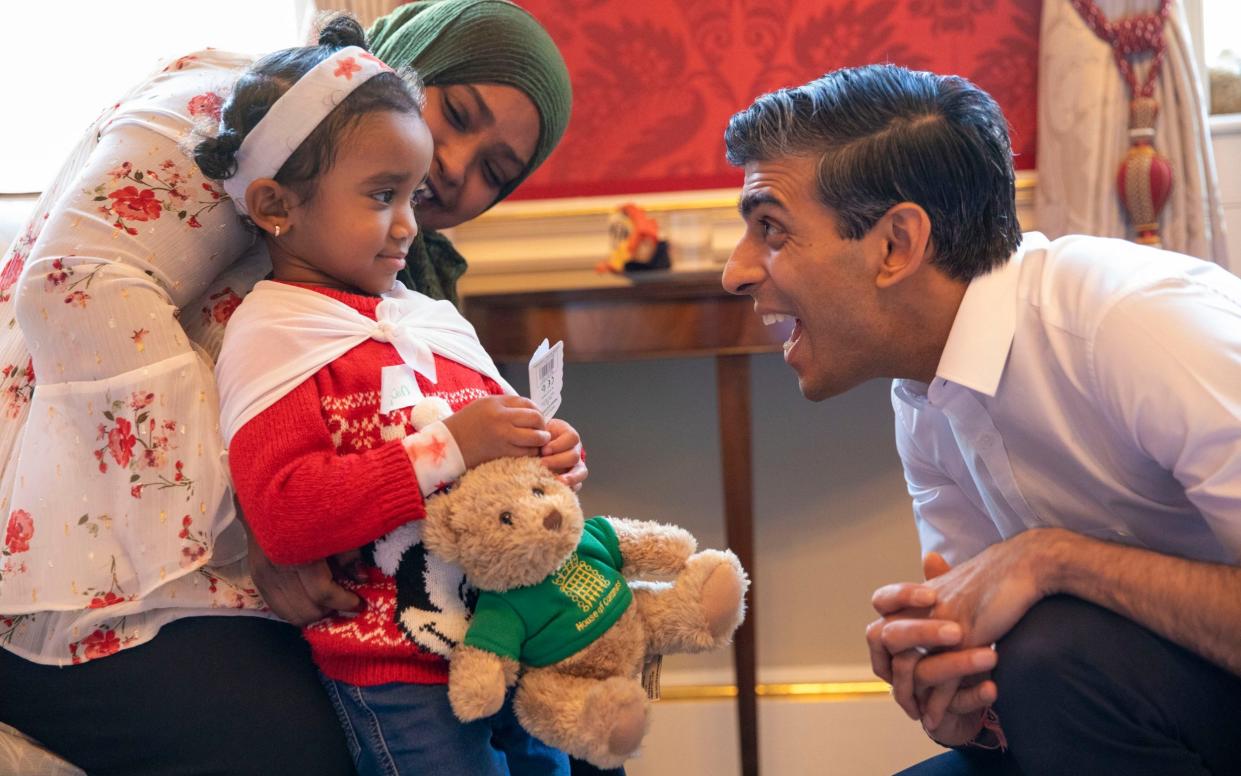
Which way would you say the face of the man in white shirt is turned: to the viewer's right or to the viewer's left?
to the viewer's left

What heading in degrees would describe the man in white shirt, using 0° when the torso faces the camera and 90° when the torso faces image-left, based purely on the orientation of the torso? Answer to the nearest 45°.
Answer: approximately 90°

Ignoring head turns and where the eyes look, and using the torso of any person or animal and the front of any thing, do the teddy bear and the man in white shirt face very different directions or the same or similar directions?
very different directions

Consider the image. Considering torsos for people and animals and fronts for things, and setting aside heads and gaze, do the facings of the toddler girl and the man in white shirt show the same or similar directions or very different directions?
very different directions

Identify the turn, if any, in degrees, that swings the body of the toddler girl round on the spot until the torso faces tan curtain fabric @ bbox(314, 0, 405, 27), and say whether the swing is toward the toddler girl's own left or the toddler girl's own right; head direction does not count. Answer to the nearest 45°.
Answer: approximately 135° to the toddler girl's own left

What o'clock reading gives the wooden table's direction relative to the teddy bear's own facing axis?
The wooden table is roughly at 8 o'clock from the teddy bear.

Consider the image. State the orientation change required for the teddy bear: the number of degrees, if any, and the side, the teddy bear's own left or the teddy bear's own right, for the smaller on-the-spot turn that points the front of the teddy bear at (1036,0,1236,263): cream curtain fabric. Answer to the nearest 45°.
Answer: approximately 90° to the teddy bear's own left
